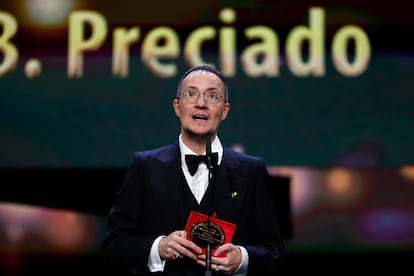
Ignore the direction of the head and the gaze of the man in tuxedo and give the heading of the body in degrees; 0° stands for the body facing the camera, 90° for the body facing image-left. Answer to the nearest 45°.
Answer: approximately 0°
